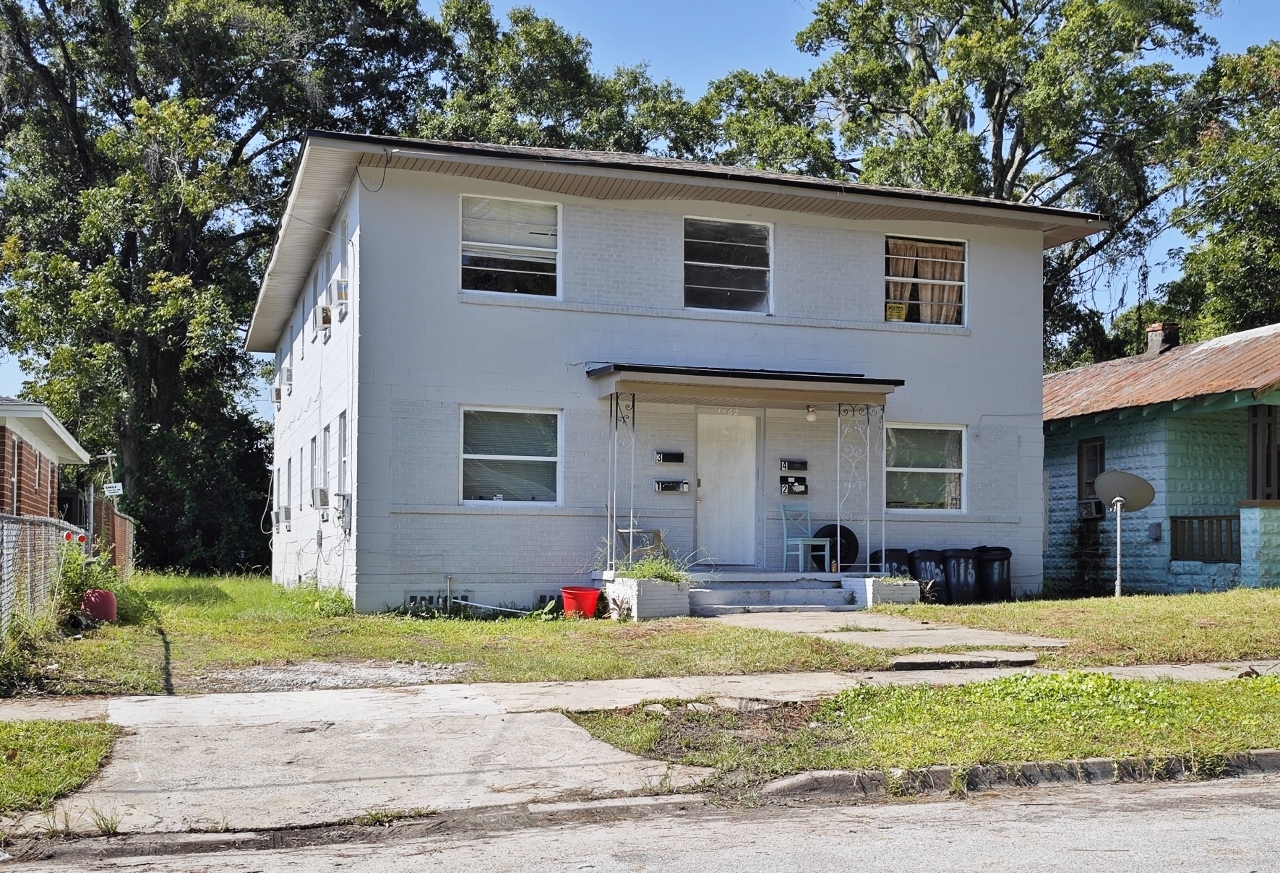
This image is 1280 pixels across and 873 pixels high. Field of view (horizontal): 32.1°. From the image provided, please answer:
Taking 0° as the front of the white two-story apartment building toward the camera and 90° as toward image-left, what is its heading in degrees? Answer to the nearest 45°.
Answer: approximately 0°

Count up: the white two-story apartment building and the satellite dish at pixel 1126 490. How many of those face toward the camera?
1

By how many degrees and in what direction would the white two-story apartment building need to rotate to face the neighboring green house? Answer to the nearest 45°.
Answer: approximately 135° to its left
